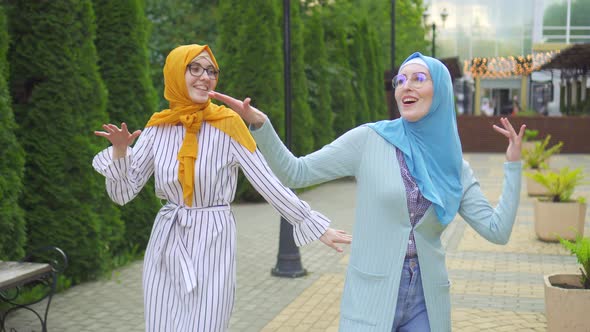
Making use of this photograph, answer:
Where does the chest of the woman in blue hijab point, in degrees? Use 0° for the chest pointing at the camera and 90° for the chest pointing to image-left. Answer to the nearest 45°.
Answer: approximately 0°

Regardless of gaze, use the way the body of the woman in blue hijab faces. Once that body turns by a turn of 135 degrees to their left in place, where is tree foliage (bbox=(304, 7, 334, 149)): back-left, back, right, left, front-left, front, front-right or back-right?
front-left

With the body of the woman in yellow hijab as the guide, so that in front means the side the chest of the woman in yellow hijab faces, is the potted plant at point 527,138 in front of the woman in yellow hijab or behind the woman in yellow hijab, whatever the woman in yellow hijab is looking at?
behind

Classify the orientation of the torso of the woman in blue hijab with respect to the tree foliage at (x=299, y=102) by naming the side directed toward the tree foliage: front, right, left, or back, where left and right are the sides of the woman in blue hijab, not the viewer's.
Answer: back

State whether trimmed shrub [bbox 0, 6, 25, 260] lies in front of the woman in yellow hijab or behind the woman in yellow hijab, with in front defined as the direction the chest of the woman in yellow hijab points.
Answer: behind

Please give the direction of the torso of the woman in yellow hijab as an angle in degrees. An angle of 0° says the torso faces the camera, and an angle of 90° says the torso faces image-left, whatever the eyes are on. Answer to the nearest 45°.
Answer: approximately 0°

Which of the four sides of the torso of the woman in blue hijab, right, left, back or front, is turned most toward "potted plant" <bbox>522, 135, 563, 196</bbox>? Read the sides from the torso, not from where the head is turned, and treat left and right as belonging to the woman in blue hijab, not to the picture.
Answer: back

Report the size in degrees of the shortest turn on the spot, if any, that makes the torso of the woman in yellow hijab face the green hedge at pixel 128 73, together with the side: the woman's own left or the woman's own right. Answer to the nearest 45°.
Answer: approximately 180°

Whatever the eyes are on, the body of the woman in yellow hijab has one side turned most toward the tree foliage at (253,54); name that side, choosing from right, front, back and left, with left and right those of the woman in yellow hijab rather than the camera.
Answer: back

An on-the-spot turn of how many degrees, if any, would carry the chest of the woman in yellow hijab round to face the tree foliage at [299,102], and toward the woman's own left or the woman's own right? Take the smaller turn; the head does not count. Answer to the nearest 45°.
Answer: approximately 180°

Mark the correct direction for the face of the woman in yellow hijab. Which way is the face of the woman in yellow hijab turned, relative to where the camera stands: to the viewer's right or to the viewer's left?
to the viewer's right

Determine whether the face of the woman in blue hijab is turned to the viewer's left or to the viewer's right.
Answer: to the viewer's left

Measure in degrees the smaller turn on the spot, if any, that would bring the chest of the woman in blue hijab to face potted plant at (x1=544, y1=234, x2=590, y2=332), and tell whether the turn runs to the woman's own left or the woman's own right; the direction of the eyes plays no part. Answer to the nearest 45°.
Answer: approximately 135° to the woman's own left

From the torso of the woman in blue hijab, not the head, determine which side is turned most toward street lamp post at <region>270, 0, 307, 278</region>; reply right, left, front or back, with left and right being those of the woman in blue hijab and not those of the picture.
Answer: back

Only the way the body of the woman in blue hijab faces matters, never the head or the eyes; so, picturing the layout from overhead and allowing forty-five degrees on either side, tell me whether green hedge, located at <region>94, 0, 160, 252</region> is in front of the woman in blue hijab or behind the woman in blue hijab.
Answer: behind
